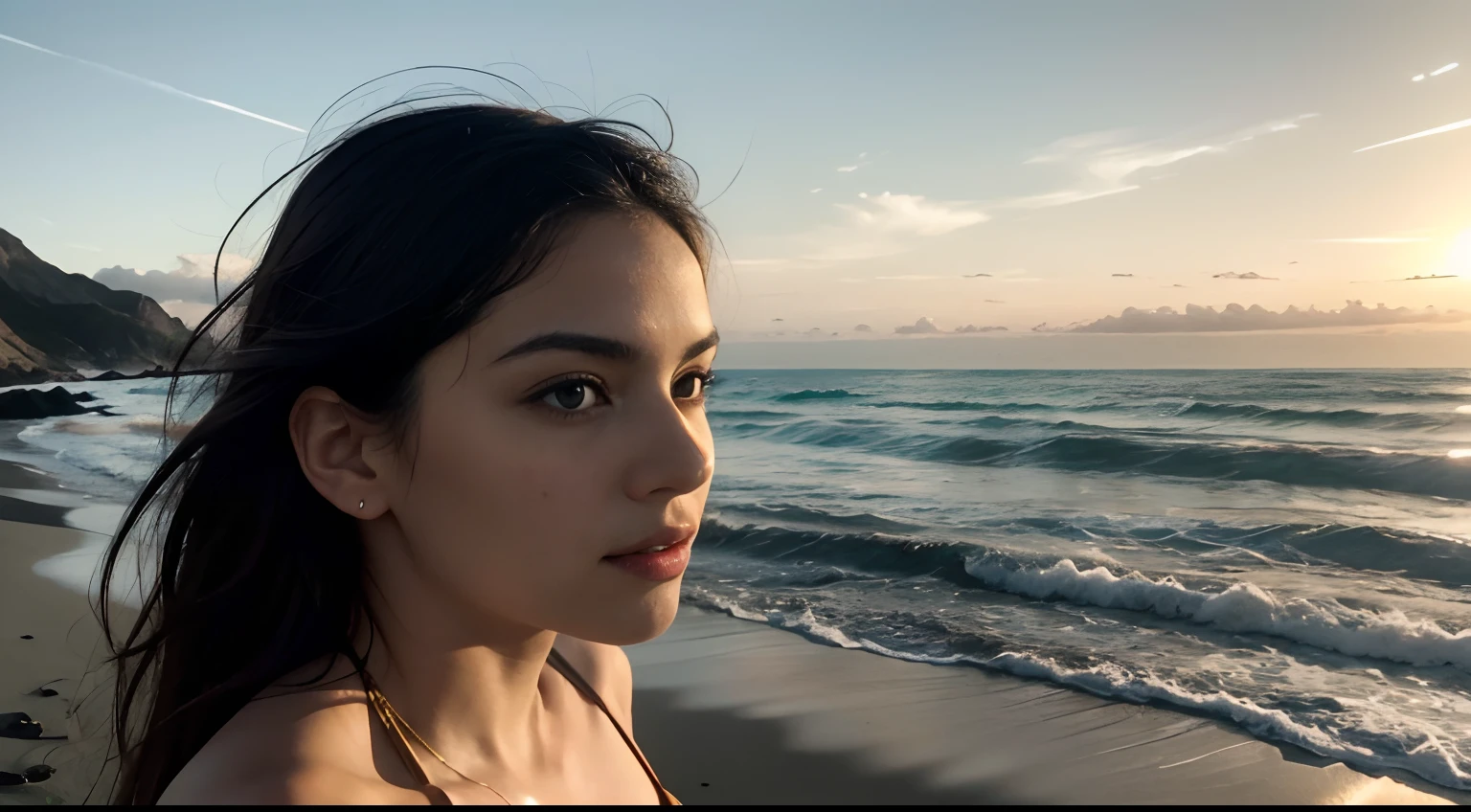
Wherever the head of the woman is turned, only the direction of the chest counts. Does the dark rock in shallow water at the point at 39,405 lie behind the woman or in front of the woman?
behind

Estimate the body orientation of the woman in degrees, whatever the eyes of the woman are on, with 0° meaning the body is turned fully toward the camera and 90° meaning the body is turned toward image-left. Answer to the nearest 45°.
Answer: approximately 315°
